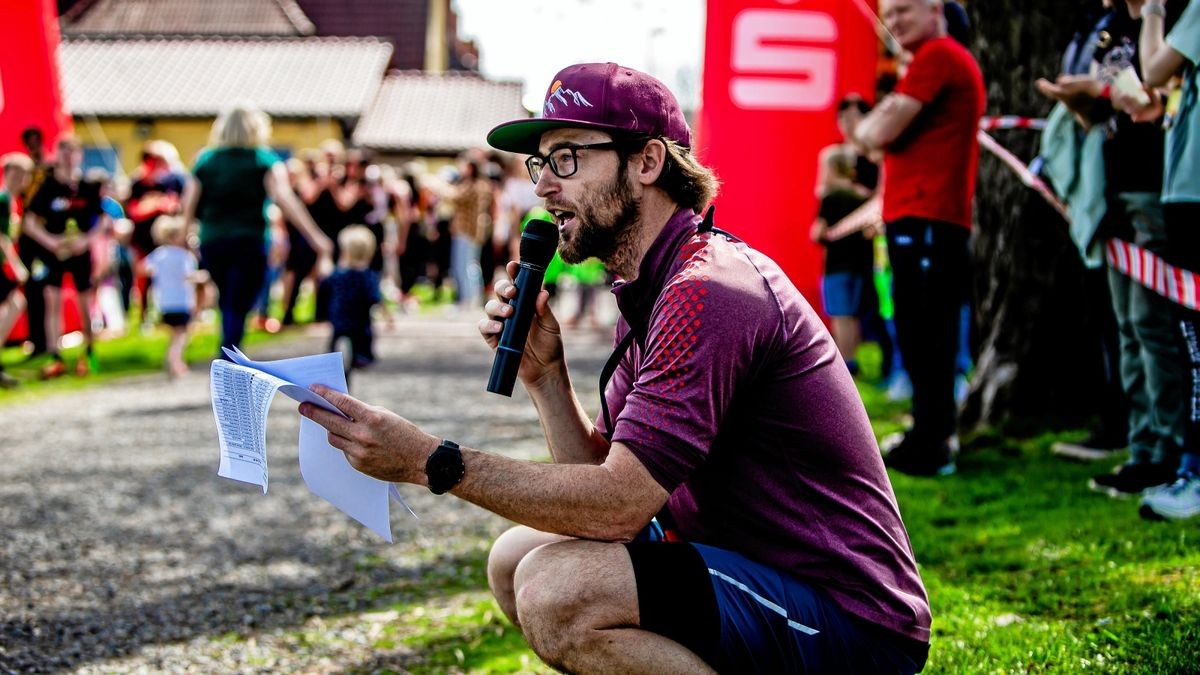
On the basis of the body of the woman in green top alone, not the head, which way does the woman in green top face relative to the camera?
away from the camera

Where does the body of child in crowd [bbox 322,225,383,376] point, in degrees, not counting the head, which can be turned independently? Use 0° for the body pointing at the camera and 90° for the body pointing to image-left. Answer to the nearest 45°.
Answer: approximately 180°

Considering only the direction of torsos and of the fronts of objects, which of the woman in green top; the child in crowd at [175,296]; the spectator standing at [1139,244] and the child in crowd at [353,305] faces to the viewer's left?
the spectator standing

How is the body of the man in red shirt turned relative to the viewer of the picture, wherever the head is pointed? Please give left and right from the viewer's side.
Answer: facing to the left of the viewer

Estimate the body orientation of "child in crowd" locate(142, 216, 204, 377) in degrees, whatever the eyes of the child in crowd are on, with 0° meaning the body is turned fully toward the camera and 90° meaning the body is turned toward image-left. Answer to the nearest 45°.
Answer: approximately 180°

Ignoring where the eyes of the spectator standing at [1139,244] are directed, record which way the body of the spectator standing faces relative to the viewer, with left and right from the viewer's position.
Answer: facing to the left of the viewer

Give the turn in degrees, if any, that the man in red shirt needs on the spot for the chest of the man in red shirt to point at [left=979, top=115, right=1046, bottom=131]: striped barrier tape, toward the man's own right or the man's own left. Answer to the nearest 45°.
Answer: approximately 90° to the man's own right

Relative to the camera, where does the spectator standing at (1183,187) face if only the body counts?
to the viewer's left
